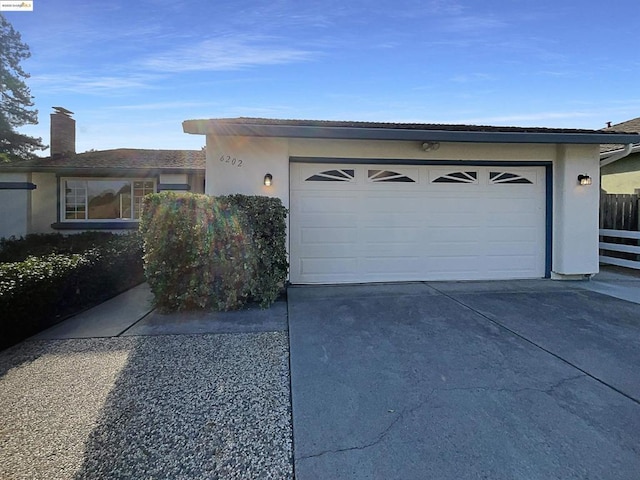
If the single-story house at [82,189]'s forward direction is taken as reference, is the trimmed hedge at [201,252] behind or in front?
in front

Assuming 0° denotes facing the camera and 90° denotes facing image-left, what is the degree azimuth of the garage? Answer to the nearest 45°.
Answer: approximately 0°

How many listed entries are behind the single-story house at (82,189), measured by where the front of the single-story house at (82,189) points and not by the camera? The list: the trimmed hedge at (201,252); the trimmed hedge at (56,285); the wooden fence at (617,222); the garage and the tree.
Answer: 1

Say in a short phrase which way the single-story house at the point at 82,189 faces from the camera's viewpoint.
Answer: facing the viewer

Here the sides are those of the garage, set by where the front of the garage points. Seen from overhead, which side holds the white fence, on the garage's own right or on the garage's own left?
on the garage's own left

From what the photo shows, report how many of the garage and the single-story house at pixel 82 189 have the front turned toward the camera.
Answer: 2

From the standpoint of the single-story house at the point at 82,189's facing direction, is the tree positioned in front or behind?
behind

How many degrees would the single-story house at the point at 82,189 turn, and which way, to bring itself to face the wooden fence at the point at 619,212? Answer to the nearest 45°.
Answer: approximately 45° to its left

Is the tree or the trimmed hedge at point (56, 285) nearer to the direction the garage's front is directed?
the trimmed hedge

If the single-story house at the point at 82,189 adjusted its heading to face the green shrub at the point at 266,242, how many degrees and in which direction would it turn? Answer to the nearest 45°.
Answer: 0° — it already faces it

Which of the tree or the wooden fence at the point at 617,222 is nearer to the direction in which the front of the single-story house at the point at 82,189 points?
the wooden fence
